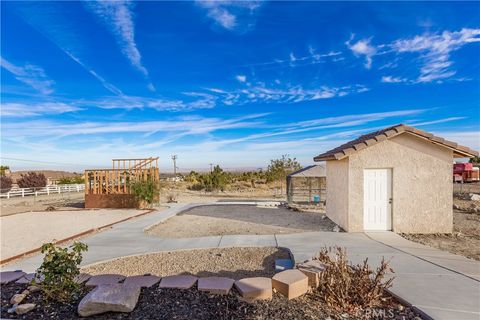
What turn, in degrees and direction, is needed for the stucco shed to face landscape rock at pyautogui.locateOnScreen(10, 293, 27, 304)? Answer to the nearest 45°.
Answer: approximately 45° to its right

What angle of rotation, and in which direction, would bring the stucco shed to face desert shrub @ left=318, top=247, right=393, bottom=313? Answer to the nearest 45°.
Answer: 0° — it already faces it

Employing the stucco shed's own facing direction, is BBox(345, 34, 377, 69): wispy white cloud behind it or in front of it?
behind

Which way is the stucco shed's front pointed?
toward the camera

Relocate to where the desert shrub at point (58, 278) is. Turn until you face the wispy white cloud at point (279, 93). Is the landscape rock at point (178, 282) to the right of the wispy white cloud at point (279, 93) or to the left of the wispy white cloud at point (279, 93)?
right

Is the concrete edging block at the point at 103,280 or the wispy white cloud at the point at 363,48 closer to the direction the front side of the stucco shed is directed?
the concrete edging block

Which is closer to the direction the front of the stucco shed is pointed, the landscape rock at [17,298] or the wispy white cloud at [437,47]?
the landscape rock

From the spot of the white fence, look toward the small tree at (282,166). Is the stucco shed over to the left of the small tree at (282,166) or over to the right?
right

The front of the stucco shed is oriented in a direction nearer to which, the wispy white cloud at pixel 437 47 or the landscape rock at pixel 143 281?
the landscape rock

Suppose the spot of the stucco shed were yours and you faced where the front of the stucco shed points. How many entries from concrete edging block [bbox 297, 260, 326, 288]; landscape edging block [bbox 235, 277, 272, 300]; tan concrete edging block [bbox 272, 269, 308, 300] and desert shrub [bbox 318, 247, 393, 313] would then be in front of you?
4
